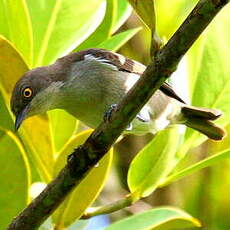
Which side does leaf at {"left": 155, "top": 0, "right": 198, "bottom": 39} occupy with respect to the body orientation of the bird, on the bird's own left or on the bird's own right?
on the bird's own right

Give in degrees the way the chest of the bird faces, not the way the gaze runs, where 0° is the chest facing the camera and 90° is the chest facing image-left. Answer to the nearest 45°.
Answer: approximately 90°
